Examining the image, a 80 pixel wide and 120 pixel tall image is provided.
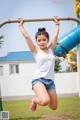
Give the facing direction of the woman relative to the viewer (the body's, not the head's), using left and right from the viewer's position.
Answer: facing the viewer and to the right of the viewer
